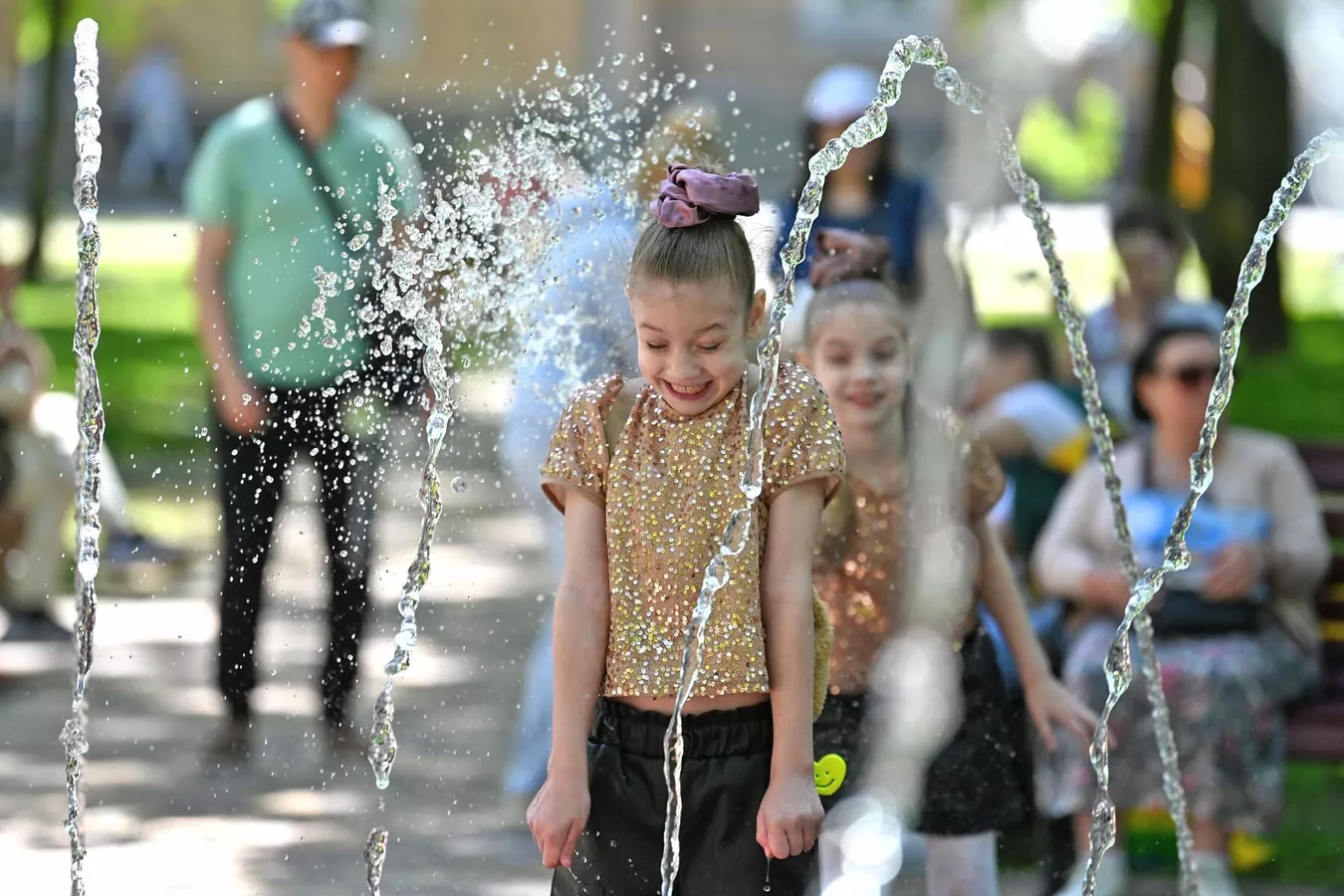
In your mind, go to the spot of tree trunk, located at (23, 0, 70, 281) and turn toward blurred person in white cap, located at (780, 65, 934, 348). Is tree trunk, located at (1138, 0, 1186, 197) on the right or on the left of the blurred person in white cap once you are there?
left

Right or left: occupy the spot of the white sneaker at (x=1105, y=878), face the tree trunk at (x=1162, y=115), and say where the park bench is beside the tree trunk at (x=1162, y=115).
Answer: right

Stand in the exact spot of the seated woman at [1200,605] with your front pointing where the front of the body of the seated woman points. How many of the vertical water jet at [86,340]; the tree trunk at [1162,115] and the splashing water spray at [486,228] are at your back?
1

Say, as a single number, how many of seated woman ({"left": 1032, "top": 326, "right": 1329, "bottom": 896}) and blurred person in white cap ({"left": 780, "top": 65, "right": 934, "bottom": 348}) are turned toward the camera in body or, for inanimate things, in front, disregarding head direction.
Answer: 2

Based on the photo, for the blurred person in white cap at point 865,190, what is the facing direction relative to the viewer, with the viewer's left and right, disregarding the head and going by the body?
facing the viewer

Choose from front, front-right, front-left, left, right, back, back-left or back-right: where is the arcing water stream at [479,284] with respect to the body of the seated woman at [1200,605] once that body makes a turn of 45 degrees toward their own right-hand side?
front

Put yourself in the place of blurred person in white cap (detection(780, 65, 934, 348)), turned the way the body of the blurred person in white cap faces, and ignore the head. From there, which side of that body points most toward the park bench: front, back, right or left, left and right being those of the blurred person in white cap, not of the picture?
left

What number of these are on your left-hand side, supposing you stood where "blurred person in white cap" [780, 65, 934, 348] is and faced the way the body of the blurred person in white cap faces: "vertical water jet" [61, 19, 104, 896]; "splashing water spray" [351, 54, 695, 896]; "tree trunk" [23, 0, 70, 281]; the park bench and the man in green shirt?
1
